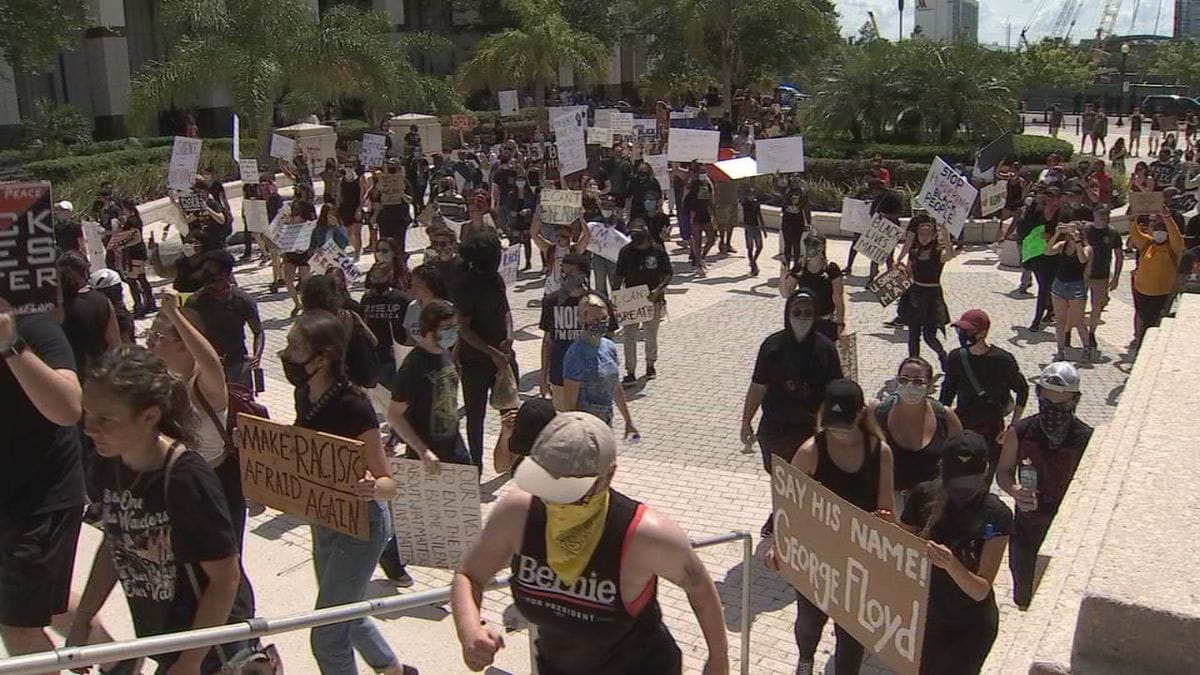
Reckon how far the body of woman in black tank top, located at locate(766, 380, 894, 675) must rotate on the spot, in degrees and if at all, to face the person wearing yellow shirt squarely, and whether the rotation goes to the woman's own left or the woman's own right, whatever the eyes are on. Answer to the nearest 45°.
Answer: approximately 135° to the woman's own left

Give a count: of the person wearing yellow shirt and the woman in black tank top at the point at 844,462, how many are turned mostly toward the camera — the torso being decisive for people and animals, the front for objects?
2

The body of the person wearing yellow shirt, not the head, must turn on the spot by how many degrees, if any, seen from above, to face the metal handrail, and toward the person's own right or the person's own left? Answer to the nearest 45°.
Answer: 0° — they already face it

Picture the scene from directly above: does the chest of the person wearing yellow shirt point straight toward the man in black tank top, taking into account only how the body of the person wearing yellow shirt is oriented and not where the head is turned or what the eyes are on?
yes

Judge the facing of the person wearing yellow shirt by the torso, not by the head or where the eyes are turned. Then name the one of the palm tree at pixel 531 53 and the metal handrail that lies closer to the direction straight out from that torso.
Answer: the metal handrail

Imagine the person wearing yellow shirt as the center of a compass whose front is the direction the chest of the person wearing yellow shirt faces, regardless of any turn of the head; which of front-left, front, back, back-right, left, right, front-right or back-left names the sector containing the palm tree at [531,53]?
back-right

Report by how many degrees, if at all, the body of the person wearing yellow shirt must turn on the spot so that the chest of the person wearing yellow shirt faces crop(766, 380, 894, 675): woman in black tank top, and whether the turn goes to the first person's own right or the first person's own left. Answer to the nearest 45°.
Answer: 0° — they already face them

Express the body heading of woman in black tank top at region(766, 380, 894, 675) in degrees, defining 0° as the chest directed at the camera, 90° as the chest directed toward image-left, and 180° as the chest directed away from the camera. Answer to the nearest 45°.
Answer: approximately 0°
